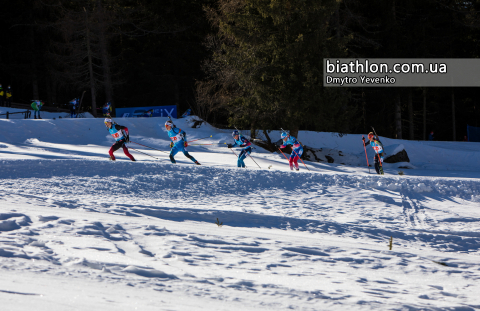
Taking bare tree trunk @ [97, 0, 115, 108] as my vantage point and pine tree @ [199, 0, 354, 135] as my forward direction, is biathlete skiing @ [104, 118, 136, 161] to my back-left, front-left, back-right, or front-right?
front-right

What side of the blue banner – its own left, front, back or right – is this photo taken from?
front

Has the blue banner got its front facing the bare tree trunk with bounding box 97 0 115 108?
no

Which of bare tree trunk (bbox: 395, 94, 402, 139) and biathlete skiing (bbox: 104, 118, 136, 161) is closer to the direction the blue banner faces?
the biathlete skiing

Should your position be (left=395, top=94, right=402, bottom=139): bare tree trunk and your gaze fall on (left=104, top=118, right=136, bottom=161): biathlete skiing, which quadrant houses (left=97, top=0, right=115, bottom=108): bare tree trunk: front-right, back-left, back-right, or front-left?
front-right

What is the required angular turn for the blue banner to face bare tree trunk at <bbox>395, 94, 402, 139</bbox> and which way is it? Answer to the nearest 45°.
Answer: approximately 90° to its left

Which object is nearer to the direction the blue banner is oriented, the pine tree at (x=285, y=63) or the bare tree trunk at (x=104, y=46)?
the pine tree

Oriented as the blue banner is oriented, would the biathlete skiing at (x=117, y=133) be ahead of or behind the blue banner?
ahead
